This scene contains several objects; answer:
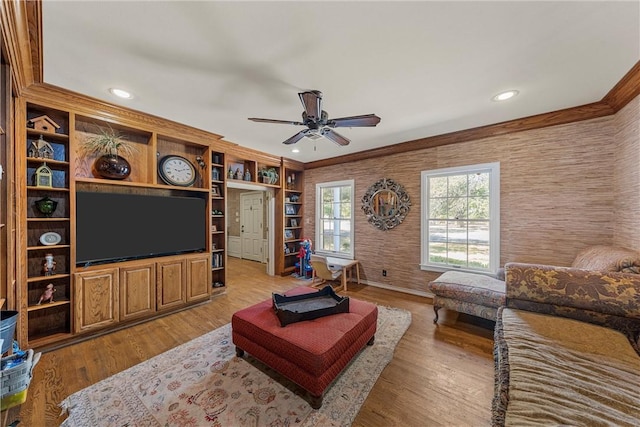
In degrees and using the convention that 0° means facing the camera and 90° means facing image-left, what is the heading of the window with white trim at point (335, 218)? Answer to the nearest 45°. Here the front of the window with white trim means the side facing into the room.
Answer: approximately 45°

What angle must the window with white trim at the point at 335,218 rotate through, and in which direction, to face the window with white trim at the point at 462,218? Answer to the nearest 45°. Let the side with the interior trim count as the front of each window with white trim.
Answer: approximately 90° to its left

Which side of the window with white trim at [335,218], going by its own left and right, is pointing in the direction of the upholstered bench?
left

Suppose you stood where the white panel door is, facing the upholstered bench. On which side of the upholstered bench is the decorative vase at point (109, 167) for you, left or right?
right

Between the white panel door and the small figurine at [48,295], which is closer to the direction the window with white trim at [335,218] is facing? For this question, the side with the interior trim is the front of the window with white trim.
the small figurine

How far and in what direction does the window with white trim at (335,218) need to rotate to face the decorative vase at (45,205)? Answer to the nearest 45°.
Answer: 0° — it already faces it

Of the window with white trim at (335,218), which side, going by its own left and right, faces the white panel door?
right

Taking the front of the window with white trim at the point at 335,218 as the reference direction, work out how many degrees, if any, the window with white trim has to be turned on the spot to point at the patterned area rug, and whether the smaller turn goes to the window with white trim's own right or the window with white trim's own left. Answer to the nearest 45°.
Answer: approximately 45° to the window with white trim's own left

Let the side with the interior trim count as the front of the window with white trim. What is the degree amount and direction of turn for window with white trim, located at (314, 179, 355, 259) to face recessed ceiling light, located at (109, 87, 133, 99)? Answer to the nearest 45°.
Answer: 0° — it already faces it

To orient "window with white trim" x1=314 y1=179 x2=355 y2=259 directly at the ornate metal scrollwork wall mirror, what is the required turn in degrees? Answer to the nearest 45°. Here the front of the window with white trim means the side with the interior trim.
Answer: approximately 90° to its left

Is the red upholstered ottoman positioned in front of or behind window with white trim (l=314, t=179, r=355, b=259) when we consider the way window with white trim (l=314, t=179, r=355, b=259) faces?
in front

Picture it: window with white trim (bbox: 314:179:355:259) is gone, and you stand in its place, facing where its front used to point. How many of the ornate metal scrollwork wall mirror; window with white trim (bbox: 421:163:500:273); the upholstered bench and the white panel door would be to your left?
3

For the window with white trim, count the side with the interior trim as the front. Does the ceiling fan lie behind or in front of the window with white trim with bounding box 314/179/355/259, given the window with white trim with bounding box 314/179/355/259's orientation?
in front

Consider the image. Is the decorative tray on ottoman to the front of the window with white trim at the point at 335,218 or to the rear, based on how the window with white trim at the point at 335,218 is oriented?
to the front
